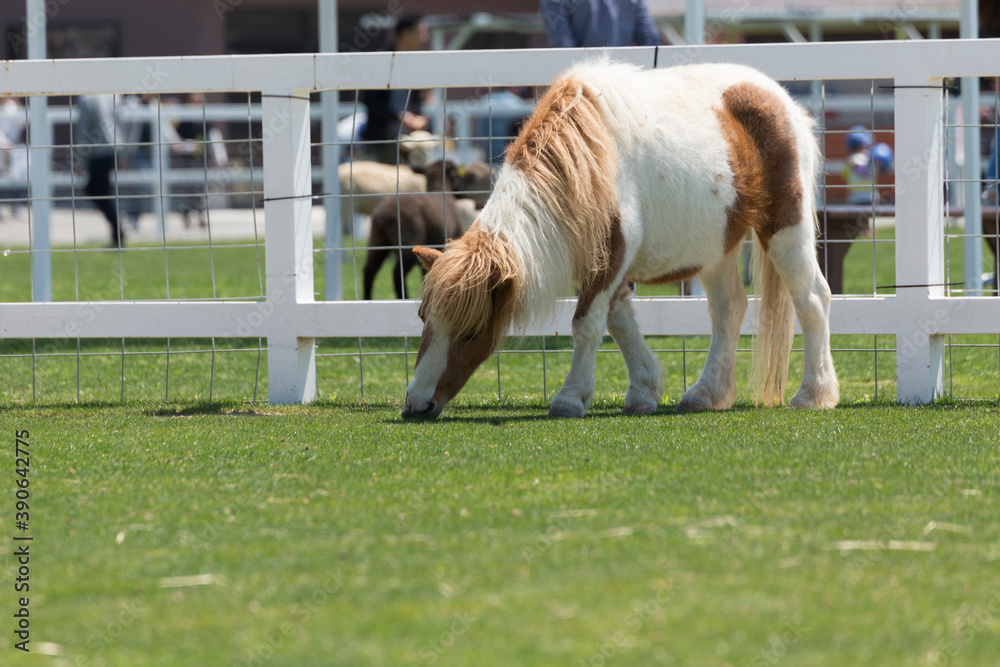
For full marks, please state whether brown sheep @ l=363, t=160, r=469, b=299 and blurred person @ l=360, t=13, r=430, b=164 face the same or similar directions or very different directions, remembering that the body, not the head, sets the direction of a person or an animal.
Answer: same or similar directions

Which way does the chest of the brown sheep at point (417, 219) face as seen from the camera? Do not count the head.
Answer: to the viewer's right

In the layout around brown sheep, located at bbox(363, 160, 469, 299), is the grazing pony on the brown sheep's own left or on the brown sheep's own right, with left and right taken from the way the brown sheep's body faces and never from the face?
on the brown sheep's own right

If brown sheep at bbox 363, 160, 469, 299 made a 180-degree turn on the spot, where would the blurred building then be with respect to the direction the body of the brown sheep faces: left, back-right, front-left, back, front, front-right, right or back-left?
right

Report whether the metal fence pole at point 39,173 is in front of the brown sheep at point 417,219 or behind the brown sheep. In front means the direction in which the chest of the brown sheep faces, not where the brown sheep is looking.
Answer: behind

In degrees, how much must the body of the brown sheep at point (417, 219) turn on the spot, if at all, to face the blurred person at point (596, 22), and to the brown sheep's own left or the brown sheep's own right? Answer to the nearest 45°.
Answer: approximately 45° to the brown sheep's own right

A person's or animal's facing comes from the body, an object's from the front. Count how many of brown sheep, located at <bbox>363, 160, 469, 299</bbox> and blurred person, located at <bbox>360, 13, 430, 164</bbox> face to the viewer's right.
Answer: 2

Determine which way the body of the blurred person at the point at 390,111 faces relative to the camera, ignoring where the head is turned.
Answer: to the viewer's right

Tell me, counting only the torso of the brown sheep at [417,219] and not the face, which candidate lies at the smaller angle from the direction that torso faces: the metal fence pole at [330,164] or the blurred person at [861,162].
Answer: the blurred person
